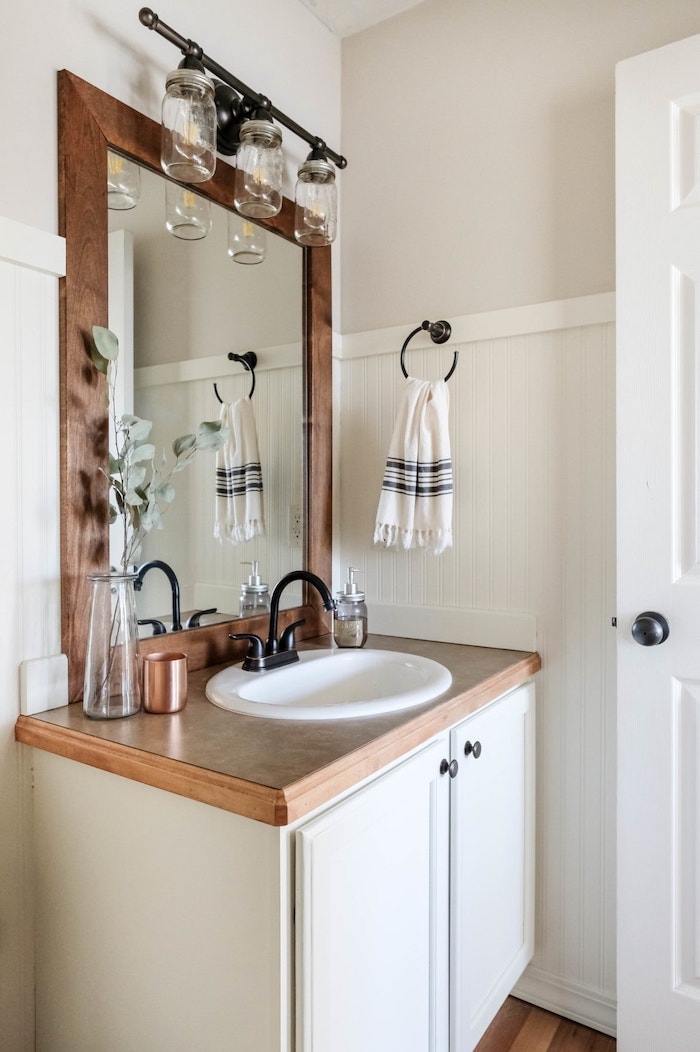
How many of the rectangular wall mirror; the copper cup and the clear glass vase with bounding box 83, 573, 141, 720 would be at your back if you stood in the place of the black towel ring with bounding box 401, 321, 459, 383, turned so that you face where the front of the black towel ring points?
0

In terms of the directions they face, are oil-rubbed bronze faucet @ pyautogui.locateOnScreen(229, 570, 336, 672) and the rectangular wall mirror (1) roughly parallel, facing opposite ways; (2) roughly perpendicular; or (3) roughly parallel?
roughly parallel

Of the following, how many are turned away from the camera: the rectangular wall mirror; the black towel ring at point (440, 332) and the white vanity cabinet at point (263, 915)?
0

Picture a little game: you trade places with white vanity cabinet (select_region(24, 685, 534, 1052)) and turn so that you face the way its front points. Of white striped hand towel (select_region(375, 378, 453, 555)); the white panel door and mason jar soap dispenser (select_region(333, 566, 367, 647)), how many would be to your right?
0

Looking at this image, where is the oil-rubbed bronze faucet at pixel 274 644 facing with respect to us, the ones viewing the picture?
facing the viewer and to the right of the viewer

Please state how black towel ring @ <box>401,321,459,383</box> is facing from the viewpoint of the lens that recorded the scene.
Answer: facing the viewer and to the left of the viewer

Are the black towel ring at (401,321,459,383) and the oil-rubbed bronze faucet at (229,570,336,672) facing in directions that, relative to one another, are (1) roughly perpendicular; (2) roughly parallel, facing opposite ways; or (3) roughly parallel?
roughly perpendicular

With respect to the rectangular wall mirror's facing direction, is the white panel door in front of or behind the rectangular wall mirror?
in front

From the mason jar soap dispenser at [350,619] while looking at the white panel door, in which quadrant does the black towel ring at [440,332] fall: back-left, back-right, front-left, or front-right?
front-left

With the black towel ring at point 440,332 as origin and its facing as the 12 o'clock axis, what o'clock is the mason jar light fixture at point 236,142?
The mason jar light fixture is roughly at 12 o'clock from the black towel ring.
